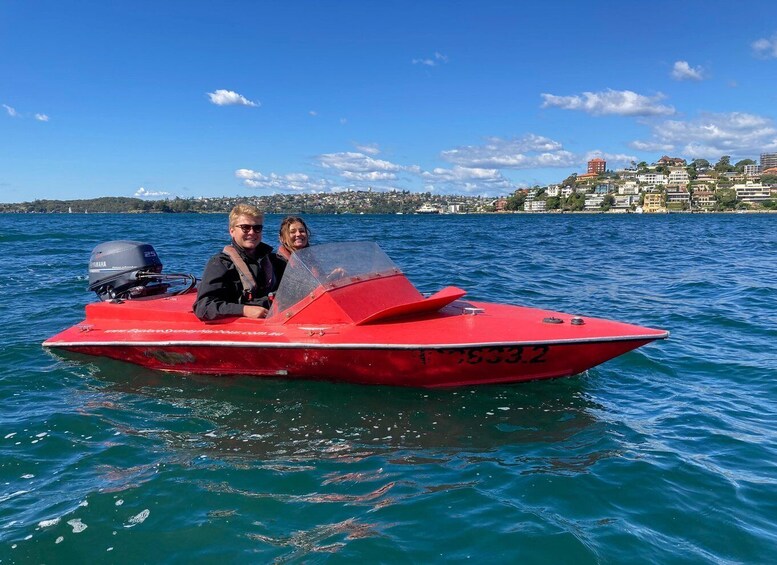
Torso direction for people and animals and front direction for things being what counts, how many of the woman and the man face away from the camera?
0

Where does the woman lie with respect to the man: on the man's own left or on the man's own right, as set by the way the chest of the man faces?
on the man's own left

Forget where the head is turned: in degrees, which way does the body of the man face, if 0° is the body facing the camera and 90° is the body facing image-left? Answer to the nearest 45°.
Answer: approximately 315°

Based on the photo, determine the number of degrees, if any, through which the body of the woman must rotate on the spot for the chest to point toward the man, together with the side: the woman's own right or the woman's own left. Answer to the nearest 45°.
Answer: approximately 90° to the woman's own right

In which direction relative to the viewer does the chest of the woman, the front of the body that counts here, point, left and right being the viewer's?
facing the viewer and to the right of the viewer

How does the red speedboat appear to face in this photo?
to the viewer's right
